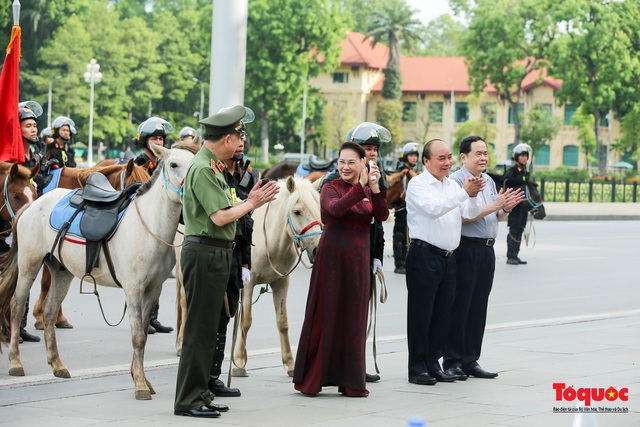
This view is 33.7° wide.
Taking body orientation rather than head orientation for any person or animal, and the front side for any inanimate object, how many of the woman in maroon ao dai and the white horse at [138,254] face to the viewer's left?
0

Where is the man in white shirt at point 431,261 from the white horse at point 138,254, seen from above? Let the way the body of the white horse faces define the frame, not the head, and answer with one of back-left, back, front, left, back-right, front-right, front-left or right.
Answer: front-left

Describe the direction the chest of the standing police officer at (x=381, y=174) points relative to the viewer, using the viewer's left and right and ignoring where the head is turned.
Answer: facing the viewer and to the right of the viewer

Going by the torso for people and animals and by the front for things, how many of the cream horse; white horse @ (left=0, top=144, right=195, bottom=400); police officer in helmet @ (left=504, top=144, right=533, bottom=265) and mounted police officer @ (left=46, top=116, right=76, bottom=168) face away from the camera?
0

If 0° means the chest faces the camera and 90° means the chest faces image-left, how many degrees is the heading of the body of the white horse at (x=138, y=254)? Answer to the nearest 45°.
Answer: approximately 315°

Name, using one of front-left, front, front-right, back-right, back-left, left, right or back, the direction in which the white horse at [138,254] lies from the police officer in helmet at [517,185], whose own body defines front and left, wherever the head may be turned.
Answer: front-right

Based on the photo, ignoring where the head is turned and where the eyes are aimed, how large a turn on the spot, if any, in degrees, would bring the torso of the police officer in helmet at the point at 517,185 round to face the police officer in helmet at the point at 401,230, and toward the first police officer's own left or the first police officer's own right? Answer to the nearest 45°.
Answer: approximately 90° to the first police officer's own right

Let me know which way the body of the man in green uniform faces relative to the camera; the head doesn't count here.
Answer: to the viewer's right
